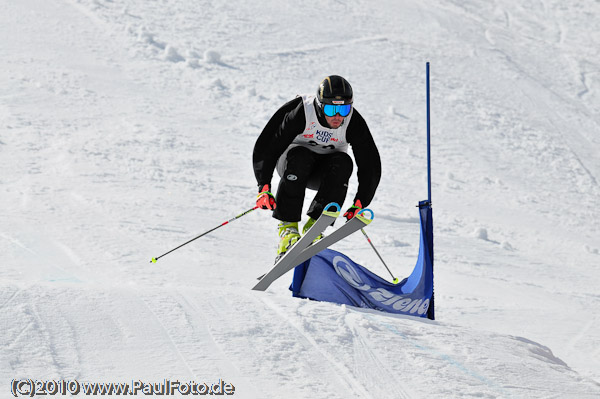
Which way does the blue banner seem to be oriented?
toward the camera
